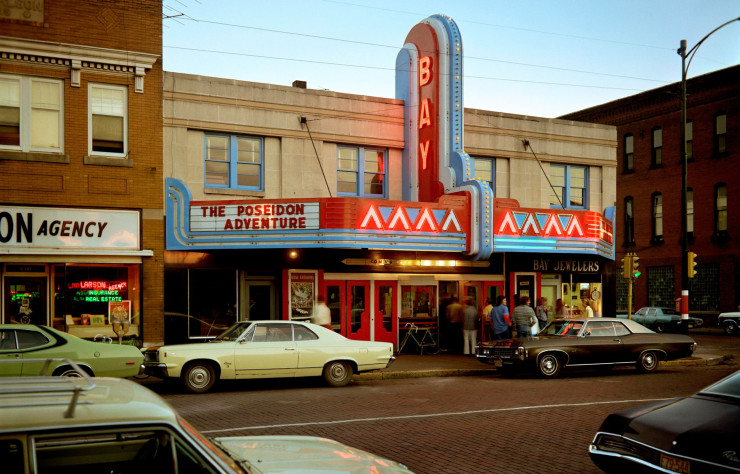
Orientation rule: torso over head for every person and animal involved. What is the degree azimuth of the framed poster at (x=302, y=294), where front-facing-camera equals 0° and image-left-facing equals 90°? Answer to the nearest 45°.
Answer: approximately 0°

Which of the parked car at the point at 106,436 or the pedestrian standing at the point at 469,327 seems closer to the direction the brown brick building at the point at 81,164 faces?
the parked car

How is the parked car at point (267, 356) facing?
to the viewer's left

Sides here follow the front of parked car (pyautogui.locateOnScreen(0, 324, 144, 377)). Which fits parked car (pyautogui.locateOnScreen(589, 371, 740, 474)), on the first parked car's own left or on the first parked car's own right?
on the first parked car's own left

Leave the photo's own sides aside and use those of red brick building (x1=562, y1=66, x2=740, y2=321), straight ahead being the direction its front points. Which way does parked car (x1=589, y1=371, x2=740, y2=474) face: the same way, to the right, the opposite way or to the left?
the opposite way

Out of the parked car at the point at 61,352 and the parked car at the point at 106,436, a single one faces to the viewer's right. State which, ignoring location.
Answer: the parked car at the point at 106,436

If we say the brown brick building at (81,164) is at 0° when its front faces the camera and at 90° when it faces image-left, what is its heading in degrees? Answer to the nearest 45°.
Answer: approximately 0°

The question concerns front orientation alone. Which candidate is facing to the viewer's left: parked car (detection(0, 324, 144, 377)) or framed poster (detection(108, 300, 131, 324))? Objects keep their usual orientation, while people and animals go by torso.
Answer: the parked car

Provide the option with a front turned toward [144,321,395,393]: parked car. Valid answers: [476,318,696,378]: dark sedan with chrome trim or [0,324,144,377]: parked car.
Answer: the dark sedan with chrome trim

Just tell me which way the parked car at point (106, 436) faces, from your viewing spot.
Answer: facing to the right of the viewer

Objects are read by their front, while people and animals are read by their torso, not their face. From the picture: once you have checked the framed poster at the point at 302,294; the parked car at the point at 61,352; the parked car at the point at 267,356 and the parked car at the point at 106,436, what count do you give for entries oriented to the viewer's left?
2

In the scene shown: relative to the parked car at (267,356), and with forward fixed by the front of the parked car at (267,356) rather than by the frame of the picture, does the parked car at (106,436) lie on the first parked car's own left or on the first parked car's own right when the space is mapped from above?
on the first parked car's own left

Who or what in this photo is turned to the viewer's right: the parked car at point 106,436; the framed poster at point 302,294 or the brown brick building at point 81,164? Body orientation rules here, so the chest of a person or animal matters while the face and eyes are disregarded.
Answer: the parked car
